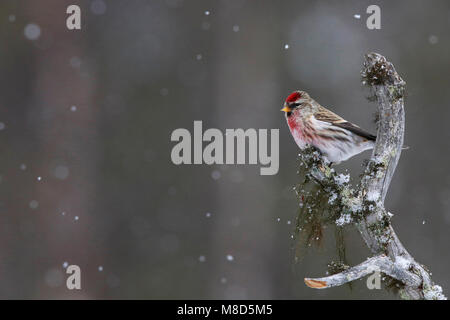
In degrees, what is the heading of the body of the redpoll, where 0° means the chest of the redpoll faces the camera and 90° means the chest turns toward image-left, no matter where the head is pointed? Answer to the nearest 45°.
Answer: approximately 90°
